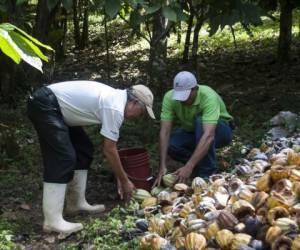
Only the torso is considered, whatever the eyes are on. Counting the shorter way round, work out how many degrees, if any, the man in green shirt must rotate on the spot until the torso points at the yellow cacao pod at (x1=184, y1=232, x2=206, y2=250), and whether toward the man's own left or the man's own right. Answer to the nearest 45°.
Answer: approximately 45° to the man's own left

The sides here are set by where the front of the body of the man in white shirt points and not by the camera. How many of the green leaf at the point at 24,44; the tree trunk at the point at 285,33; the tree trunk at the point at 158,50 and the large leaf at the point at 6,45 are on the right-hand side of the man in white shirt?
2

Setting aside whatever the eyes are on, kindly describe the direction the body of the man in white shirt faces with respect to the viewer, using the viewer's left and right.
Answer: facing to the right of the viewer

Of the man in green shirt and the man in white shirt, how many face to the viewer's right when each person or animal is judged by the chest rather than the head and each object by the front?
1

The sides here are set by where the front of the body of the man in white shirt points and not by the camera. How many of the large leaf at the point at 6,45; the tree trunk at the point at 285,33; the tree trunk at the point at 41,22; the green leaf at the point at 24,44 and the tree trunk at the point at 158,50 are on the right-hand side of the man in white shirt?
2

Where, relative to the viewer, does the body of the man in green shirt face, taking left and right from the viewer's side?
facing the viewer and to the left of the viewer

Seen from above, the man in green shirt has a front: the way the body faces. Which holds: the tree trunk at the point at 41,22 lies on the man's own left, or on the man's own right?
on the man's own right

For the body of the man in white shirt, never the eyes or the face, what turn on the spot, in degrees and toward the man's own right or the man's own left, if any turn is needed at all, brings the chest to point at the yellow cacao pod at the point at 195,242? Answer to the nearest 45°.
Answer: approximately 45° to the man's own right

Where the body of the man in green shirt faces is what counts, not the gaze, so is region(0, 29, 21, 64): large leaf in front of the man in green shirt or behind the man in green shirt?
in front

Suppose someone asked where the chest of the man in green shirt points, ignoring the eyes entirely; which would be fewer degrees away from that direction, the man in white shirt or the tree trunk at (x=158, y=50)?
the man in white shirt

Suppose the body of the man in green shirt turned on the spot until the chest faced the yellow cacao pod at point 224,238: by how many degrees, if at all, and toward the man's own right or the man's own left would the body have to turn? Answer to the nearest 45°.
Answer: approximately 45° to the man's own left

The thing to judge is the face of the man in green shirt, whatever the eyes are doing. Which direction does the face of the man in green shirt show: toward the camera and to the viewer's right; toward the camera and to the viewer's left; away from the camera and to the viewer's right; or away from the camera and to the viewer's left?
toward the camera and to the viewer's left

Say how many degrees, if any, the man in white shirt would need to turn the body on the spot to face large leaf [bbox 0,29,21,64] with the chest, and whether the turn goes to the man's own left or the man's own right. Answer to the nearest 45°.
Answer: approximately 90° to the man's own right
